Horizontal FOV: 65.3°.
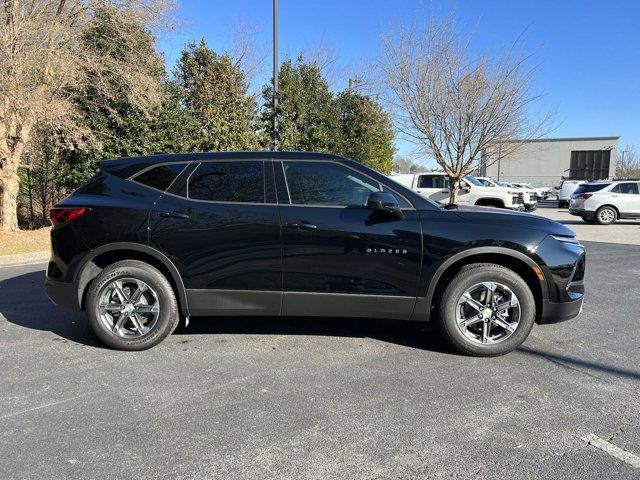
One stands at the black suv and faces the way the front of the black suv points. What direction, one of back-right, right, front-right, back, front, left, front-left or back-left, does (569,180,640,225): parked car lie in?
front-left

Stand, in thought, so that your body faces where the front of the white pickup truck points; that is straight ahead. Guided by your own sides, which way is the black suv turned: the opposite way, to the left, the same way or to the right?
the same way

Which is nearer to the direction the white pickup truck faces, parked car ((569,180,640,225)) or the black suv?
the parked car

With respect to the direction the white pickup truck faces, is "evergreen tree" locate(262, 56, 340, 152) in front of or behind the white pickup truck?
behind

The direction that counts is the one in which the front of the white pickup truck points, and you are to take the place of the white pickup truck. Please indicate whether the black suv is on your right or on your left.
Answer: on your right

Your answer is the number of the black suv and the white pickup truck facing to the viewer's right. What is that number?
2

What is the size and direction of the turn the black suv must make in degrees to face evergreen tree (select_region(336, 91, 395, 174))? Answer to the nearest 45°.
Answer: approximately 90° to its left

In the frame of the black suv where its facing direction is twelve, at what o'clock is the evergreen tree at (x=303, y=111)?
The evergreen tree is roughly at 9 o'clock from the black suv.

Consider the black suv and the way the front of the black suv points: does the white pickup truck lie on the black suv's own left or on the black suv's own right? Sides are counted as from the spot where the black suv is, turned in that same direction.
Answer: on the black suv's own left

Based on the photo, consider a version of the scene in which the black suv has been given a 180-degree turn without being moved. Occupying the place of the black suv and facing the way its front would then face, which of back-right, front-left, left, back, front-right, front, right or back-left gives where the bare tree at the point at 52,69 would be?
front-right

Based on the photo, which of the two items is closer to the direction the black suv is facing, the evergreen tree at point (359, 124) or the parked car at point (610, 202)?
the parked car

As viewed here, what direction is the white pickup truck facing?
to the viewer's right

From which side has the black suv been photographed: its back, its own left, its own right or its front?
right

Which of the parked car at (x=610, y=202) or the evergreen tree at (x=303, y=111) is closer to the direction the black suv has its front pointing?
the parked car
